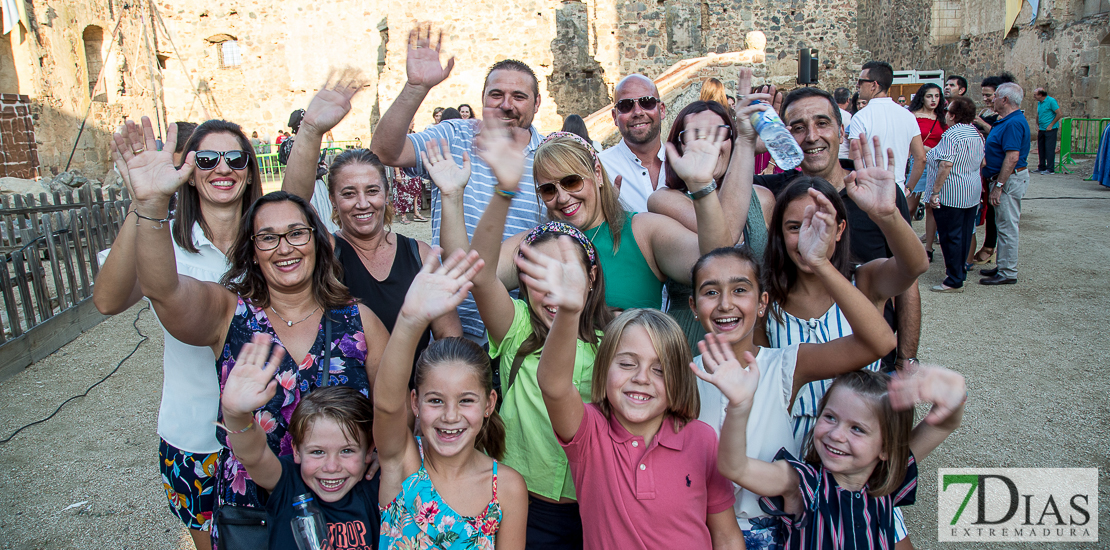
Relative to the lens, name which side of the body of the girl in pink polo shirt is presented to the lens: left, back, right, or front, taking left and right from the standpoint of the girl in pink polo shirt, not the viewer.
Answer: front

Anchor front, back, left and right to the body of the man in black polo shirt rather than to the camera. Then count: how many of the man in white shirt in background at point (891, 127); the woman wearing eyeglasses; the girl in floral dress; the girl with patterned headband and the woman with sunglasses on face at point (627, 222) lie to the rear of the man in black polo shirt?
1

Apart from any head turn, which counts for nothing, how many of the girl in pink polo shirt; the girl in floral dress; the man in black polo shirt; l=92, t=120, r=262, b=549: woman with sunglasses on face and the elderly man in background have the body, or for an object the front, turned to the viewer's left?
1

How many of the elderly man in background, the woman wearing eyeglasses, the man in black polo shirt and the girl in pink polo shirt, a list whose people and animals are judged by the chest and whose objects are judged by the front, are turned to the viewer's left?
1

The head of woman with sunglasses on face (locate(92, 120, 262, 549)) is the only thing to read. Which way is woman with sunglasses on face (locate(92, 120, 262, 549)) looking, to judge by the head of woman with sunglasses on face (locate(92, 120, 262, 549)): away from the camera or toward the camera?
toward the camera

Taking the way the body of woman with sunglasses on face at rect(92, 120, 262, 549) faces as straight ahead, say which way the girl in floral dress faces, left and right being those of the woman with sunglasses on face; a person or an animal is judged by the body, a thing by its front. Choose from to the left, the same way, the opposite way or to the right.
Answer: the same way

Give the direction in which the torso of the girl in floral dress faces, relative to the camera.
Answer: toward the camera

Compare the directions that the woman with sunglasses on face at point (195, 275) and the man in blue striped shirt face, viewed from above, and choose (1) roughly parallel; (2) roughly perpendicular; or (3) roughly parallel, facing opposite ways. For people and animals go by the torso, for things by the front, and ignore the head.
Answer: roughly parallel

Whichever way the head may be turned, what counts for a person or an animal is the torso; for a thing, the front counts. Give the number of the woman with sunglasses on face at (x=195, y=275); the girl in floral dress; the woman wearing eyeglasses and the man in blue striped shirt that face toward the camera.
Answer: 4

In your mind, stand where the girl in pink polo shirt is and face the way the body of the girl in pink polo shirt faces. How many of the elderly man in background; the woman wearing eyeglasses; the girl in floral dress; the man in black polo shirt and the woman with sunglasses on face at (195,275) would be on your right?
3

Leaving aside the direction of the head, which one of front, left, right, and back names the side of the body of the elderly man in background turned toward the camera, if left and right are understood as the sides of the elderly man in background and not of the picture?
left

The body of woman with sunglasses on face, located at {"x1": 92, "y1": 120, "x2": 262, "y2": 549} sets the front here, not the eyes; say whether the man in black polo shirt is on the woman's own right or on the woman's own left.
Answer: on the woman's own left

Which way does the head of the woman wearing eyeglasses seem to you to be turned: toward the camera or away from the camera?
toward the camera

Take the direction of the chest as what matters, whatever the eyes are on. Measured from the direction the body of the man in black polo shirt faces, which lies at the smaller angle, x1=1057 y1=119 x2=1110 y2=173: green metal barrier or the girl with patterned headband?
the girl with patterned headband

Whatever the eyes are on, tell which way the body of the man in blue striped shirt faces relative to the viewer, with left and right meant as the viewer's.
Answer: facing the viewer

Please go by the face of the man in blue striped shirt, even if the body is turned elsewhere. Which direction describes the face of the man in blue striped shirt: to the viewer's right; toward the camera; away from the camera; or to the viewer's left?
toward the camera

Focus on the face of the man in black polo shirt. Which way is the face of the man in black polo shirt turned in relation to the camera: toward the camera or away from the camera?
toward the camera
